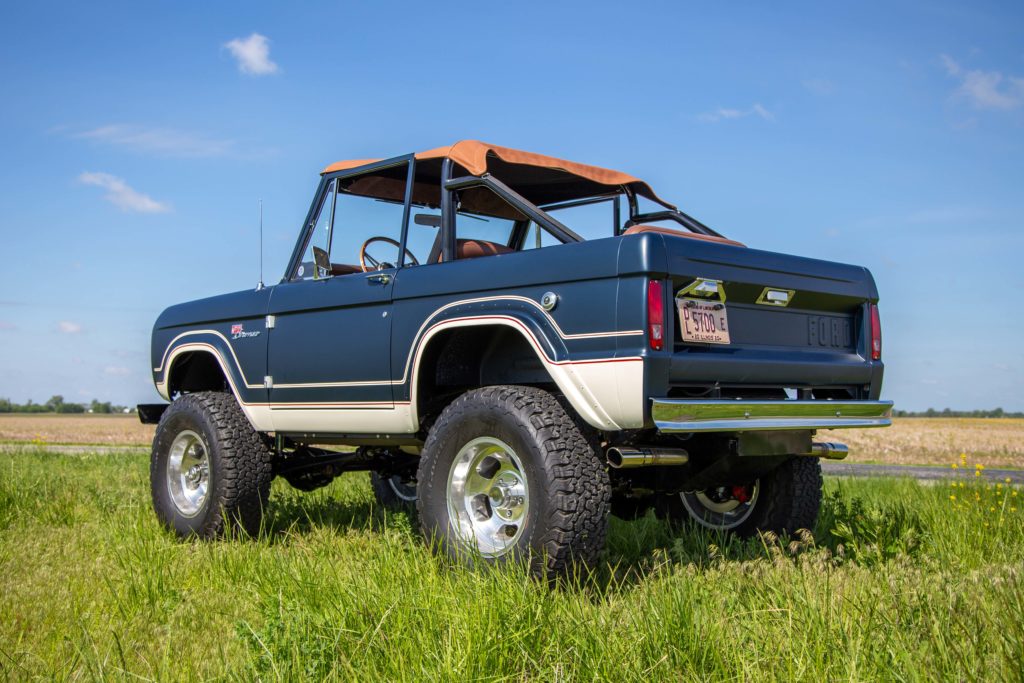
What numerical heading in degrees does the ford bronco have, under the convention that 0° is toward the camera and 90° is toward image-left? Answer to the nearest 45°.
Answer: approximately 135°
